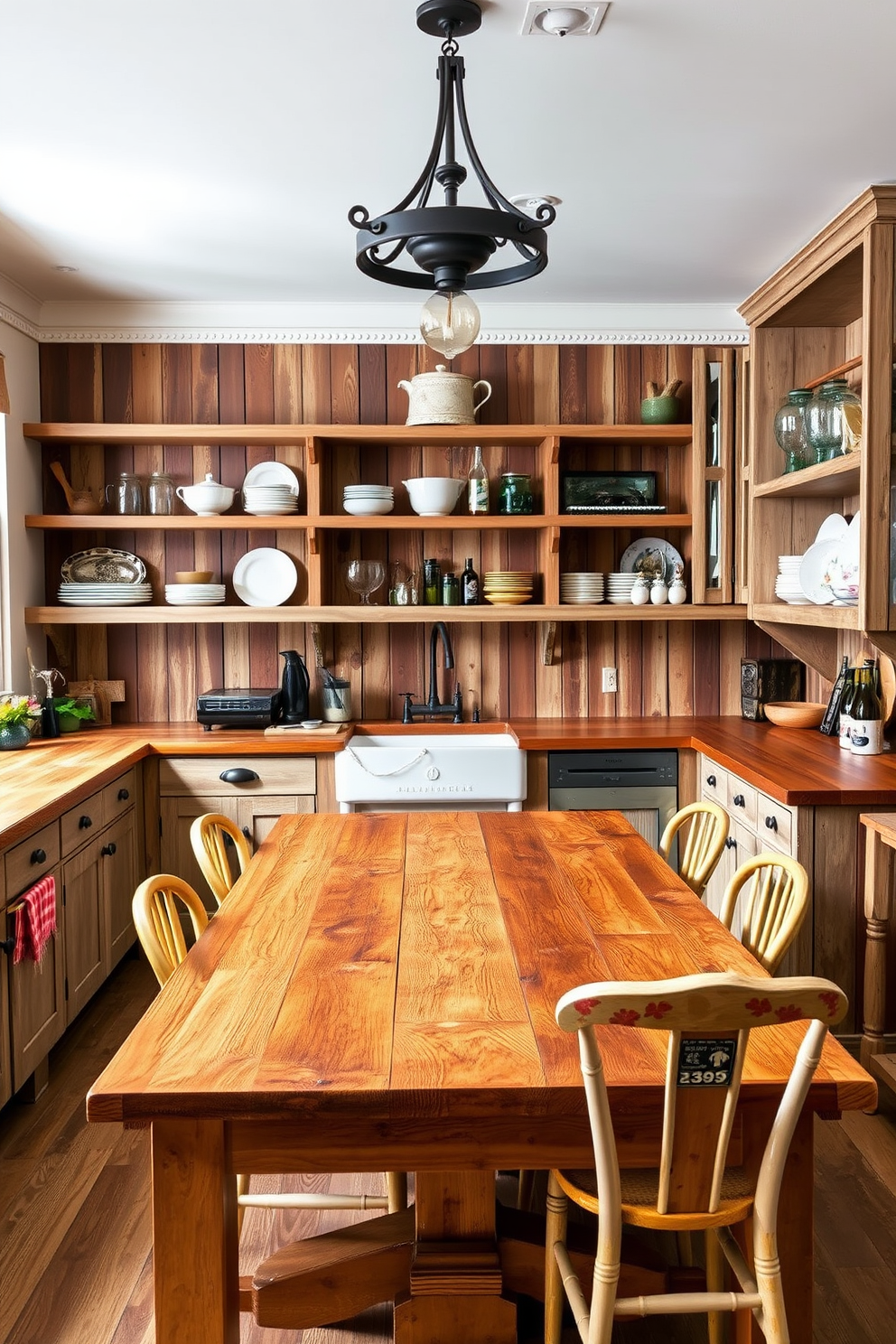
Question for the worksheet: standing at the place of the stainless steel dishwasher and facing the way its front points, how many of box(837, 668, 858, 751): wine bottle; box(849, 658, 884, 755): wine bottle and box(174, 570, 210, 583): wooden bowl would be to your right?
1

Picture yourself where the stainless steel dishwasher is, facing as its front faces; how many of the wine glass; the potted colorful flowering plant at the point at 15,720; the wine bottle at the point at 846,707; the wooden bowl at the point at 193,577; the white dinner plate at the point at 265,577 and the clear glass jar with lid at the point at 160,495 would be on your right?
5

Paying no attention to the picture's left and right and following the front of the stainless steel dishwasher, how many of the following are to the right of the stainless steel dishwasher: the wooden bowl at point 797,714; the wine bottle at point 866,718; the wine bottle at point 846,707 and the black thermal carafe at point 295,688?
1

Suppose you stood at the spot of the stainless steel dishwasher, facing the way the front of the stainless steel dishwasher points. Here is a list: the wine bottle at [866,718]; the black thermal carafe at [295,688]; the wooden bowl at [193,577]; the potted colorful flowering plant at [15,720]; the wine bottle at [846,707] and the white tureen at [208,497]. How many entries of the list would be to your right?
4

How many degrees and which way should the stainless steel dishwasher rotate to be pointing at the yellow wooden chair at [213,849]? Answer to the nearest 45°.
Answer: approximately 45° to its right

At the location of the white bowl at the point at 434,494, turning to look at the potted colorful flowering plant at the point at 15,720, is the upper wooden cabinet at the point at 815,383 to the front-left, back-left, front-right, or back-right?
back-left

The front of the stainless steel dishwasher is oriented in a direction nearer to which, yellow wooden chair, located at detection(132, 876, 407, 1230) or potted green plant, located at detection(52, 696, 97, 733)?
the yellow wooden chair

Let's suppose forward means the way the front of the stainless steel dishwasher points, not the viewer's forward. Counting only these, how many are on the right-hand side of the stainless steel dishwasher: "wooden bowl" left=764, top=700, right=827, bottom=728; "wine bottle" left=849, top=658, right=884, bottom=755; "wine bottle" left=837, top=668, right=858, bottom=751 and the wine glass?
1

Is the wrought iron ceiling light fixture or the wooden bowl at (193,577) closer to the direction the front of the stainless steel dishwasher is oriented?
the wrought iron ceiling light fixture

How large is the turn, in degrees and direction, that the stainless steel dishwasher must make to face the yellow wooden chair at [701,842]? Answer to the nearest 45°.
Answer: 0° — it already faces it

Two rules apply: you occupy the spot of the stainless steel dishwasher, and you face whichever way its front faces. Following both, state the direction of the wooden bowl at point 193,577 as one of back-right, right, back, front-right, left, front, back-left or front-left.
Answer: right

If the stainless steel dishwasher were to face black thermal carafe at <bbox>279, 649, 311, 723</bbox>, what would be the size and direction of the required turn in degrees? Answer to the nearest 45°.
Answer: approximately 90° to its right

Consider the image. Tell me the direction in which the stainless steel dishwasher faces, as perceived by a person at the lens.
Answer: facing the viewer

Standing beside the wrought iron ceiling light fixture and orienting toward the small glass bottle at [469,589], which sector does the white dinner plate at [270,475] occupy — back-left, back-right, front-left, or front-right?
front-left
